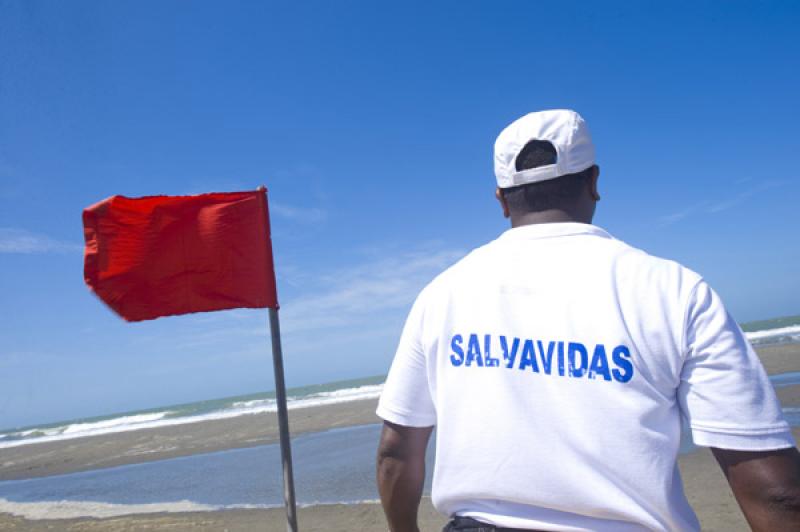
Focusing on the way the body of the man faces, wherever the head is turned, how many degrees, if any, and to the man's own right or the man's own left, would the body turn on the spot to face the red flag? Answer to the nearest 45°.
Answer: approximately 45° to the man's own left

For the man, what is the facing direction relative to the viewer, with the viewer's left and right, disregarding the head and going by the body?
facing away from the viewer

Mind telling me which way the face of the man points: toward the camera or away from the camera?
away from the camera
